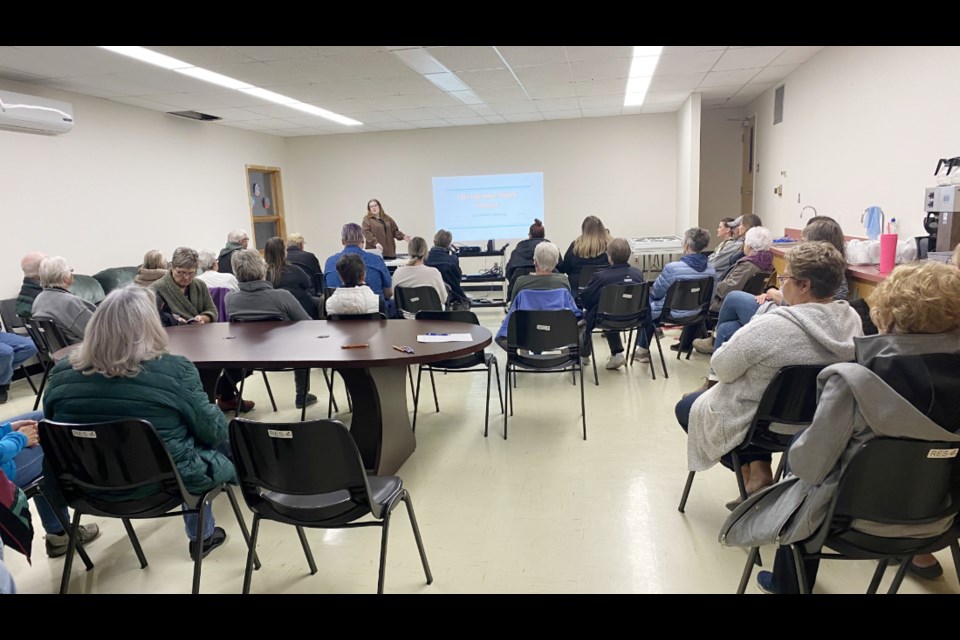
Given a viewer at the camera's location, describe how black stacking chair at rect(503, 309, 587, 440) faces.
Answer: facing away from the viewer

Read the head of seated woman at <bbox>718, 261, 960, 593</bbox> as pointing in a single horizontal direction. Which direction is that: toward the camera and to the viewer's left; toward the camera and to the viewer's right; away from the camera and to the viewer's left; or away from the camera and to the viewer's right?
away from the camera and to the viewer's left

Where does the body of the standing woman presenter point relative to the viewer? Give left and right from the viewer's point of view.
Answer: facing the viewer

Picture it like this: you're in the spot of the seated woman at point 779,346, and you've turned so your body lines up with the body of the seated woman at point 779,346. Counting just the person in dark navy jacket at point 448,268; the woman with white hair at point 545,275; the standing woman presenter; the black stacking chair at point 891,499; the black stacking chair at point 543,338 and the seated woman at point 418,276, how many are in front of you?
5

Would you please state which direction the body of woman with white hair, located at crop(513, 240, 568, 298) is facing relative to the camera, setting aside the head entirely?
away from the camera

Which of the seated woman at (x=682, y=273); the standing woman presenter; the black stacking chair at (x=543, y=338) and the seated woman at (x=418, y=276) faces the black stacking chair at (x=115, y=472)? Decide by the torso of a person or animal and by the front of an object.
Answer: the standing woman presenter

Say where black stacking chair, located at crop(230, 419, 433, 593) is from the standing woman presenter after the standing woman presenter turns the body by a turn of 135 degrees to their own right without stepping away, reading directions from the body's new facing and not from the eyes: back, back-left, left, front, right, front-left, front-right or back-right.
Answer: back-left

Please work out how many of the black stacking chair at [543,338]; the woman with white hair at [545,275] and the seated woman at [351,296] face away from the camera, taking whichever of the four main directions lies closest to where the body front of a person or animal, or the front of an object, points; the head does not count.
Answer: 3

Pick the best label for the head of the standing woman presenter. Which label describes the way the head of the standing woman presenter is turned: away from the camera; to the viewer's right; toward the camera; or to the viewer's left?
toward the camera

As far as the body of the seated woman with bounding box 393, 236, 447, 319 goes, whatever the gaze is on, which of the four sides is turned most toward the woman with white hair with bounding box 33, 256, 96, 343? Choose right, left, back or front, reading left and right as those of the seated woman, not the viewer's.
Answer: left

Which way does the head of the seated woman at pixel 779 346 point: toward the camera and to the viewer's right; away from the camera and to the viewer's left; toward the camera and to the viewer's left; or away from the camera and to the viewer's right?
away from the camera and to the viewer's left

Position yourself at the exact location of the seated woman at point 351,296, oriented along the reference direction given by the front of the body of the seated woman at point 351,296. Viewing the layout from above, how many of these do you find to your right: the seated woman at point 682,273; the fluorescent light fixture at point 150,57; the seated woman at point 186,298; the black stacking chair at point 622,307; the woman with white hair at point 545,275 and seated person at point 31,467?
3

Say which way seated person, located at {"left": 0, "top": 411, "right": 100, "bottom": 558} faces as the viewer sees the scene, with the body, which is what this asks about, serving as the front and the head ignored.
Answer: to the viewer's right

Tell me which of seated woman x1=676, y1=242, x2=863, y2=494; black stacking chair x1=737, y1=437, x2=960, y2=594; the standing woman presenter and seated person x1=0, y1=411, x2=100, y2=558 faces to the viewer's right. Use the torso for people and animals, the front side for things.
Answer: seated person x1=0, y1=411, x2=100, y2=558

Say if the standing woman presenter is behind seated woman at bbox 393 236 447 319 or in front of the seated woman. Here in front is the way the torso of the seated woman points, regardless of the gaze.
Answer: in front

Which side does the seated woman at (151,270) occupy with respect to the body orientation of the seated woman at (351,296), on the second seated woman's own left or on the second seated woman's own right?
on the second seated woman's own left

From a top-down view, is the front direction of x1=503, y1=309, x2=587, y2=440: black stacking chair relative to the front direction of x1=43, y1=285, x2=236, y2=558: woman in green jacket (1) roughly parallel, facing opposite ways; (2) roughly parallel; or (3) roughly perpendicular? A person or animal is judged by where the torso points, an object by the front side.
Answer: roughly parallel

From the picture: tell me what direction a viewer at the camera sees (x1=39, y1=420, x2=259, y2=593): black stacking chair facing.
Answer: facing away from the viewer and to the right of the viewer

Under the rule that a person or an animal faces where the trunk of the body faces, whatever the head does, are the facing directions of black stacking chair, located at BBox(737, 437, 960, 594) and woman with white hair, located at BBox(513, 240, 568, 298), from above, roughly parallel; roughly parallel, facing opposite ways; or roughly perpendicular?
roughly parallel

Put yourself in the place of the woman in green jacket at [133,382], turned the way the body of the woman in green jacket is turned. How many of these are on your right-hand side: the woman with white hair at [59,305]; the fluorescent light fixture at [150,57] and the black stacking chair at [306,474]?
1
